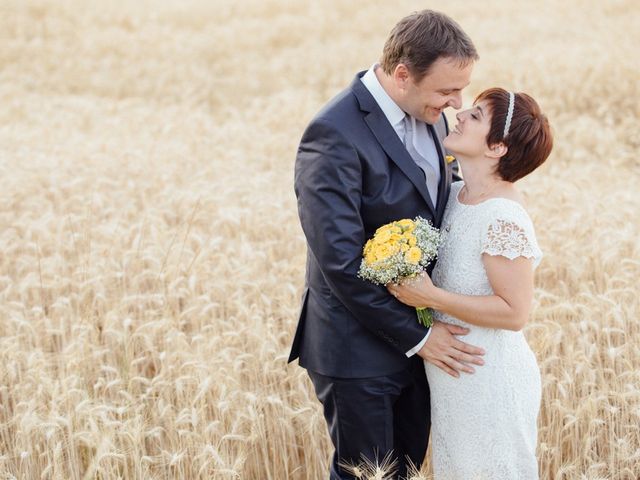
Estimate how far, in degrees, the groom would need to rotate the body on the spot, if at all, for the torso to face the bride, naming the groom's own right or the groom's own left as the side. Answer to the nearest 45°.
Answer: approximately 45° to the groom's own left

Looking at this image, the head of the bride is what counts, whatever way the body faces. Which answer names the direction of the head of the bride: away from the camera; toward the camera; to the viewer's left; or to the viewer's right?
to the viewer's left
